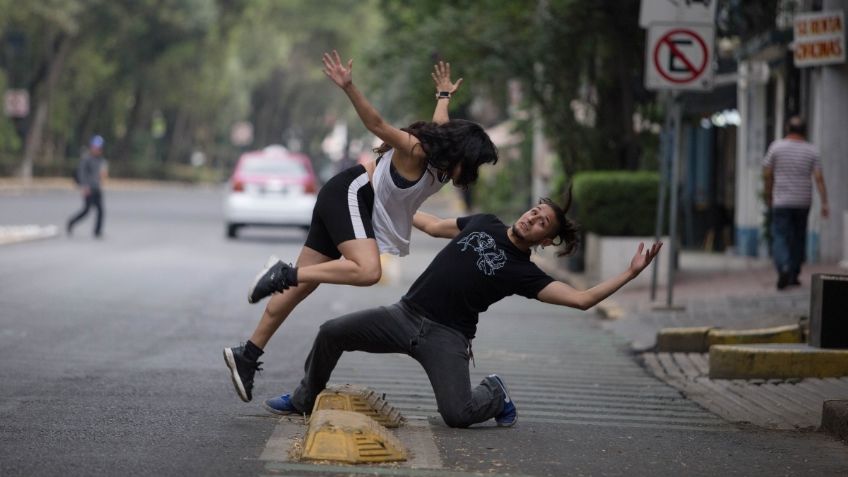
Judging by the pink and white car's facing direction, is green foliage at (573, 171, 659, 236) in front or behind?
behind

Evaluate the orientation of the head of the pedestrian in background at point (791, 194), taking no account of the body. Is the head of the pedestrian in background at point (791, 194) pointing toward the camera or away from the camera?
away from the camera

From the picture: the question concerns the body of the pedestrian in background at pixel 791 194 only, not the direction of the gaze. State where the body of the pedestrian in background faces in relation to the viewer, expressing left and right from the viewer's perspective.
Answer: facing away from the viewer

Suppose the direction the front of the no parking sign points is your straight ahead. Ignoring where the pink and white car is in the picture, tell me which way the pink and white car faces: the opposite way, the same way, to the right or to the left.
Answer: the opposite way

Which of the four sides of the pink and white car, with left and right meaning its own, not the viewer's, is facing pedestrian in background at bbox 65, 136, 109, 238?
left

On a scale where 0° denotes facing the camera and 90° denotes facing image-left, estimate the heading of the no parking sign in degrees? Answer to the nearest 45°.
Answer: approximately 0°

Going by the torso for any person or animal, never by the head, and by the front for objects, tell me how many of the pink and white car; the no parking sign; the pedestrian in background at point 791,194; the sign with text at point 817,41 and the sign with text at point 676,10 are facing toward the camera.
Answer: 3

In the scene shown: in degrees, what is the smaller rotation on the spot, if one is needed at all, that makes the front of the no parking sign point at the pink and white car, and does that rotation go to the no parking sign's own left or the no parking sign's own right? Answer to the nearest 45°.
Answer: approximately 135° to the no parking sign's own right

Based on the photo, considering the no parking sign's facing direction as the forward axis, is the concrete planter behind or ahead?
behind
